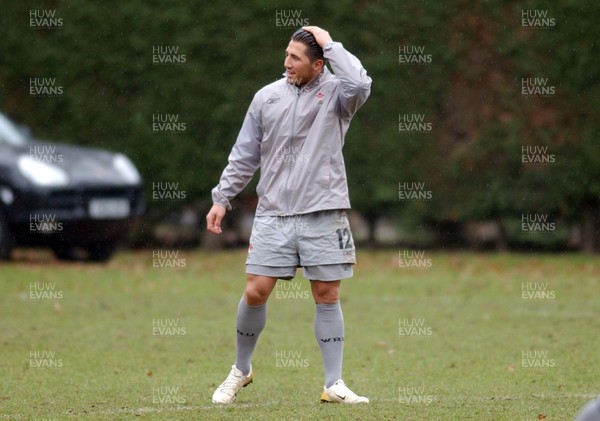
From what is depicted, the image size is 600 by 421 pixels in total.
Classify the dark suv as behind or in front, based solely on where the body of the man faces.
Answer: behind

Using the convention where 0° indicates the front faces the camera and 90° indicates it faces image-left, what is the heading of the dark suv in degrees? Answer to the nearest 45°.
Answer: approximately 315°

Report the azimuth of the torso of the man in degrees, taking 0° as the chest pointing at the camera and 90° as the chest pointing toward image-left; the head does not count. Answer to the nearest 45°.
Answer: approximately 0°

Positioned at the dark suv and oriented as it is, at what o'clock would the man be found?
The man is roughly at 1 o'clock from the dark suv.
